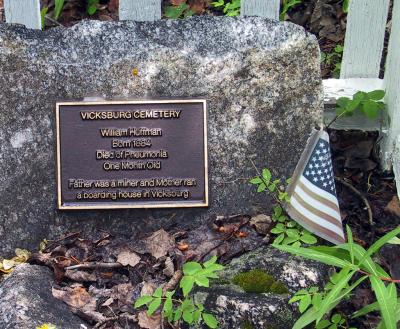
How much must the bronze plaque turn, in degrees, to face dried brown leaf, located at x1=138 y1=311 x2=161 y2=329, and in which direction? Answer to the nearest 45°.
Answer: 0° — it already faces it

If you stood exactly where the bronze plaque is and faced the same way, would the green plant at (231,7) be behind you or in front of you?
behind

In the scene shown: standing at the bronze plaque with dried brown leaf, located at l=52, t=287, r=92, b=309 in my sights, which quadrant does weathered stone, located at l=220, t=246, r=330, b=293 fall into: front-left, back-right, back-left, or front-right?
front-left

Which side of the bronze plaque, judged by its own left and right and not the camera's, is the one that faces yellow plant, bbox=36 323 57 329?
front

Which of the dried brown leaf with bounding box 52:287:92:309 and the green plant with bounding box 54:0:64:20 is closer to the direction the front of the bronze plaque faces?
the dried brown leaf

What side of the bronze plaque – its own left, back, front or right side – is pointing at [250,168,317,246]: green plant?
left

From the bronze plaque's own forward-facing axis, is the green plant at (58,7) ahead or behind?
behind

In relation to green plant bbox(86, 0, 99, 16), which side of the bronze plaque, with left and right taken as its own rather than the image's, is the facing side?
back

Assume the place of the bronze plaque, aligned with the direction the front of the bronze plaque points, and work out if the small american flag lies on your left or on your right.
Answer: on your left

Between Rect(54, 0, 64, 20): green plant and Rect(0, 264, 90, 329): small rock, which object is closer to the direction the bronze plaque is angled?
the small rock

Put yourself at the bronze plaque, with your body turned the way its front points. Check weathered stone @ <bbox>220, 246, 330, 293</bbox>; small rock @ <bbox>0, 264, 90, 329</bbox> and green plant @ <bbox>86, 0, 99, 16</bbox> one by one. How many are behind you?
1

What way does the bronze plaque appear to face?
toward the camera

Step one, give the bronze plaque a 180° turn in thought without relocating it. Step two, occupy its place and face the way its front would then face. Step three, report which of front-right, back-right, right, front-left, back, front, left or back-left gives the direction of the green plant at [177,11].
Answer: front

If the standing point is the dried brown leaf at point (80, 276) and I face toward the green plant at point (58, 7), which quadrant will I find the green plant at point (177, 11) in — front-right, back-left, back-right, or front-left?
front-right

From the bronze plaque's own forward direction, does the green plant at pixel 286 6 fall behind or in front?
behind
